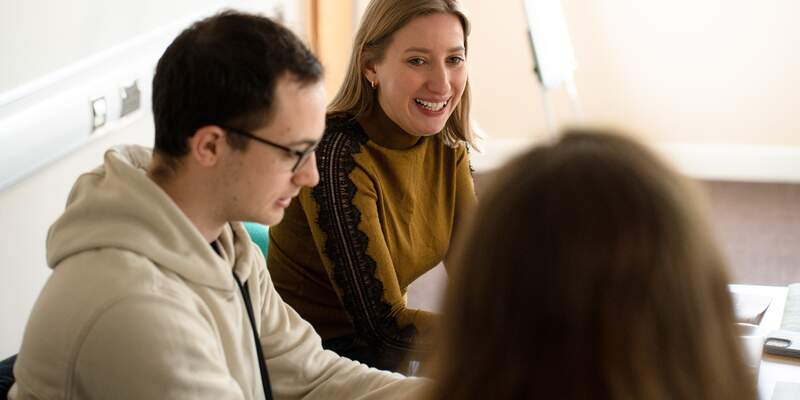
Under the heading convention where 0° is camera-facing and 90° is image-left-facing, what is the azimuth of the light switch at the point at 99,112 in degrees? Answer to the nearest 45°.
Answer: approximately 315°

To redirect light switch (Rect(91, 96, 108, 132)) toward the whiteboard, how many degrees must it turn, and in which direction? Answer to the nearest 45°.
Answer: approximately 90° to its left

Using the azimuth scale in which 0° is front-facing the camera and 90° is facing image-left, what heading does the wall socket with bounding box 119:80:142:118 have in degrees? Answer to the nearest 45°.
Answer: approximately 315°

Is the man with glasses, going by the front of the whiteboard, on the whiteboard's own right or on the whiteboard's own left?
on the whiteboard's own right

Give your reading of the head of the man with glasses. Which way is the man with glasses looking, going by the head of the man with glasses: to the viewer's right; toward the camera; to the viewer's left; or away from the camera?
to the viewer's right

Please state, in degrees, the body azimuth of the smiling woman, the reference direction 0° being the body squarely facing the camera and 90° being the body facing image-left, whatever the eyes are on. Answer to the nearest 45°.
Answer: approximately 315°

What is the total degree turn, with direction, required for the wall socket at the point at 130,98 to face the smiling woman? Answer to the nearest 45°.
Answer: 0° — it already faces them
